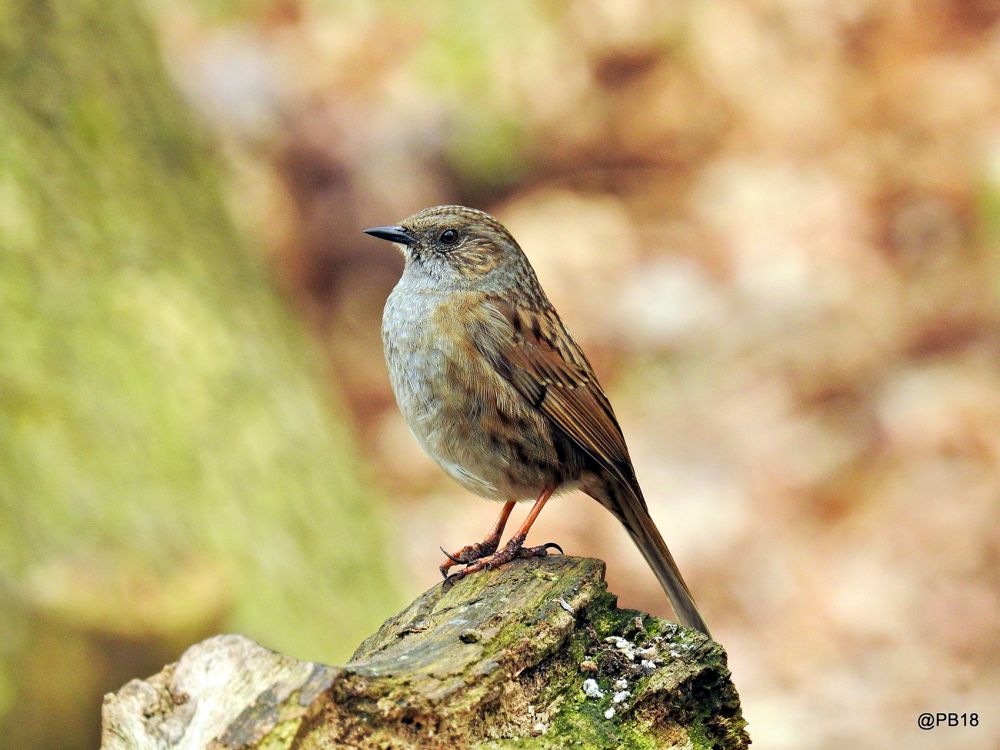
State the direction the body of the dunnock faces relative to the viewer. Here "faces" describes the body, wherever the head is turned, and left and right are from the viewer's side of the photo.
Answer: facing to the left of the viewer
